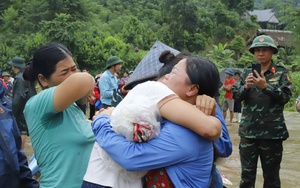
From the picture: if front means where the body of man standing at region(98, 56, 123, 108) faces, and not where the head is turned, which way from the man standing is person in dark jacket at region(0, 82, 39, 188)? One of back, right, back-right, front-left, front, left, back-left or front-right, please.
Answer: right

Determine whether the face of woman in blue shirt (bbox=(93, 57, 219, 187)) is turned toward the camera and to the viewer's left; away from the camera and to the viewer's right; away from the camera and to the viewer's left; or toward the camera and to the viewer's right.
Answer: toward the camera and to the viewer's left

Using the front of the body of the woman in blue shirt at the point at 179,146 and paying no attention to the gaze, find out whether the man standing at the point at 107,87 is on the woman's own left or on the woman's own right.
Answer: on the woman's own right
